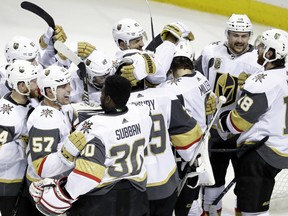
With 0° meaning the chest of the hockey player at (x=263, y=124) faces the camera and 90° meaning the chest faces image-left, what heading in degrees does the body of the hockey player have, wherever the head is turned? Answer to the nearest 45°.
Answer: approximately 135°

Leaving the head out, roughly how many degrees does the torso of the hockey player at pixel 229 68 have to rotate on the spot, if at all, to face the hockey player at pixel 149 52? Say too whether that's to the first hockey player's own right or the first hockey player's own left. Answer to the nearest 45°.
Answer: approximately 45° to the first hockey player's own right

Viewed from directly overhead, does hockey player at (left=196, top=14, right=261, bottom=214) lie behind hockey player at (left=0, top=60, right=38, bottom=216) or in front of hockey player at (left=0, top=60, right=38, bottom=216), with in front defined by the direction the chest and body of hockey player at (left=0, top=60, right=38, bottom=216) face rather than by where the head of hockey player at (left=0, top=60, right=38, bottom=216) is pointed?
in front

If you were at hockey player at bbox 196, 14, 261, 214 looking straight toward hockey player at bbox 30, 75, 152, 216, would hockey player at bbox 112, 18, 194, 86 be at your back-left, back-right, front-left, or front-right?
front-right

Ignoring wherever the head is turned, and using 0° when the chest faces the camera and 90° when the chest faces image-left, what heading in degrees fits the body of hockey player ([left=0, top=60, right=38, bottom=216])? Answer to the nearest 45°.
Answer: approximately 270°

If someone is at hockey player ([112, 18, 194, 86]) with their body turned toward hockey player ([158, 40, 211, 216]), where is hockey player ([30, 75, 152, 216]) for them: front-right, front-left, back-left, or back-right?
front-right

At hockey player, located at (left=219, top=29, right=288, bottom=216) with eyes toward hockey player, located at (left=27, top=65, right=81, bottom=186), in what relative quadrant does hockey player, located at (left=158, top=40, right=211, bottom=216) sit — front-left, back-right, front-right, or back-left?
front-right

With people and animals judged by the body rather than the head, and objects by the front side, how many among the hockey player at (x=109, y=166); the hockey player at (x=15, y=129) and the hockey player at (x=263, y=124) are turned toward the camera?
0

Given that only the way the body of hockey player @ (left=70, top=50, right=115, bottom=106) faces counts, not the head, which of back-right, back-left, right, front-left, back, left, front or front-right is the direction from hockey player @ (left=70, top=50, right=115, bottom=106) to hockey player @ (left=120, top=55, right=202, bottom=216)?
front

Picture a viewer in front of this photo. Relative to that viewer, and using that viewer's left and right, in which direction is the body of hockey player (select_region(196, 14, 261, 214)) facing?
facing the viewer
